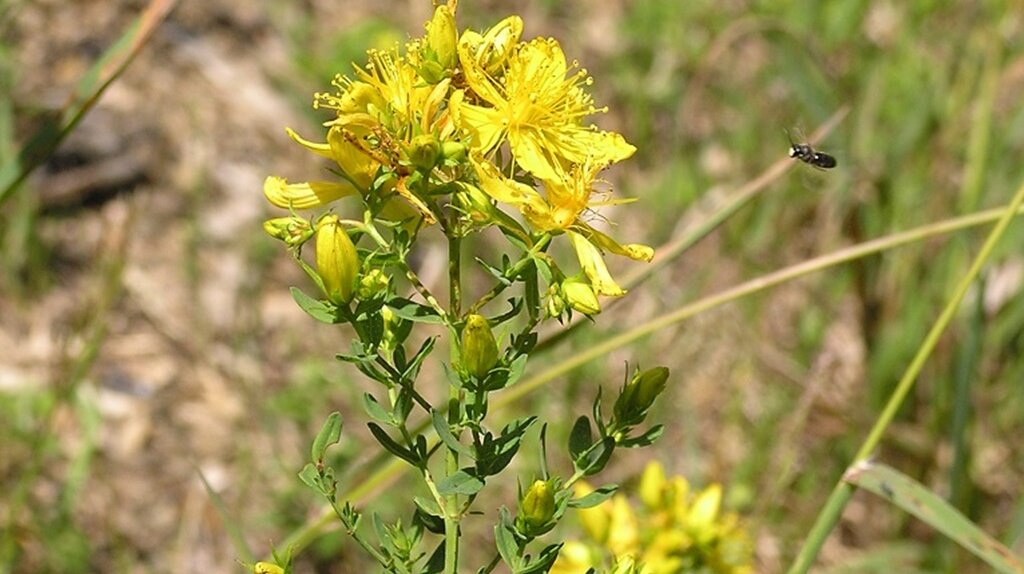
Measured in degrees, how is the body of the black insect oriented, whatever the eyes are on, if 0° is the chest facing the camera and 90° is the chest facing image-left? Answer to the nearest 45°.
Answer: approximately 90°

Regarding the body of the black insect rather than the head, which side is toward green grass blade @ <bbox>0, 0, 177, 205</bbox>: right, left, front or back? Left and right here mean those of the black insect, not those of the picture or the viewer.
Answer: front
